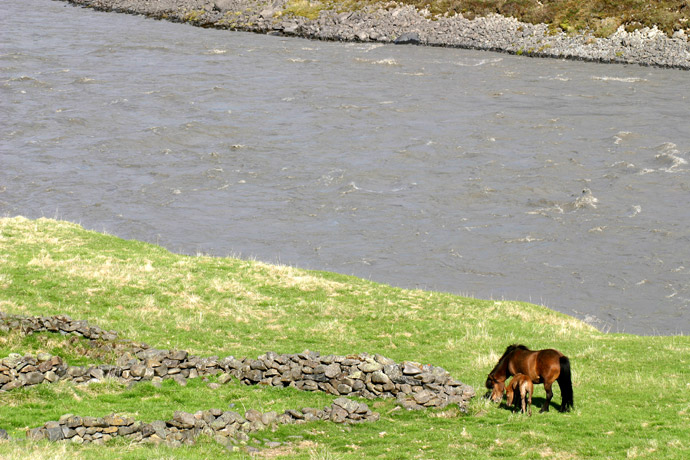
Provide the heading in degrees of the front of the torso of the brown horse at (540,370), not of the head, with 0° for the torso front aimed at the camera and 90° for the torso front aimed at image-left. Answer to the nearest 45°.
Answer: approximately 90°

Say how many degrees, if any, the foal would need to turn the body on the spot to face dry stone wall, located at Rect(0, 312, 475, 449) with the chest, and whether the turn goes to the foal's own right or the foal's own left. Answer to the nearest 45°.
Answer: approximately 45° to the foal's own left

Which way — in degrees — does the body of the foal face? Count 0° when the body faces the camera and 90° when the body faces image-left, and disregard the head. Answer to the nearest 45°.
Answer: approximately 135°

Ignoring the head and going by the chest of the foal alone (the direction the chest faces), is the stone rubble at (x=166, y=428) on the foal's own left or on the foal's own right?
on the foal's own left

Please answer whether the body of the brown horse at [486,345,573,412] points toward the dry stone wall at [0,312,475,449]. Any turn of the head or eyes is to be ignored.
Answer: yes
